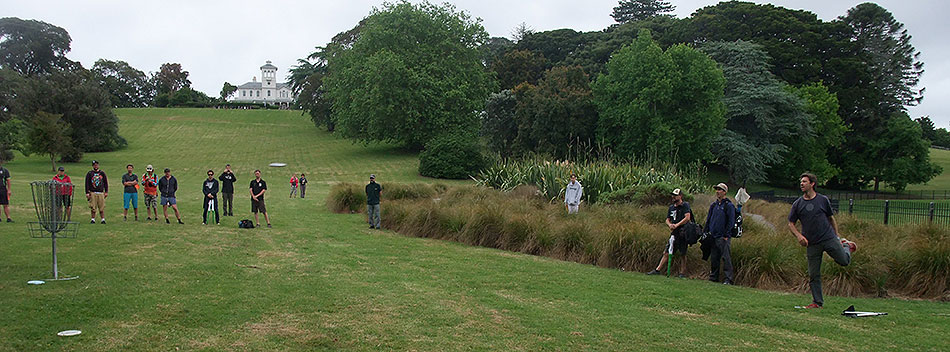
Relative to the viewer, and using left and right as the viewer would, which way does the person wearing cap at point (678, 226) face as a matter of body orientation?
facing the viewer and to the left of the viewer

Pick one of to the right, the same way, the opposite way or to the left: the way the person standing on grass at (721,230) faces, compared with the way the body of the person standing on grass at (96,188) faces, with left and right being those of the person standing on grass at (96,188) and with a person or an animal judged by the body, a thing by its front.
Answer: to the right

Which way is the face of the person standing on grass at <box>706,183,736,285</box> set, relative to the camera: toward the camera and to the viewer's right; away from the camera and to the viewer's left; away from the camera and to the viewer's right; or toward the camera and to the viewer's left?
toward the camera and to the viewer's left

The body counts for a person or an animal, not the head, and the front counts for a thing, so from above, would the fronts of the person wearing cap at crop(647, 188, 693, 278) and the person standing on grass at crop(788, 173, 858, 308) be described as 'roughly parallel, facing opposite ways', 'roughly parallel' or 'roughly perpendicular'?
roughly parallel

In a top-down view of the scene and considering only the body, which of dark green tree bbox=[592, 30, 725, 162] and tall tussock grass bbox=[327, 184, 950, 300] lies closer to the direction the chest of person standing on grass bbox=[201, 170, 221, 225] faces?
the tall tussock grass

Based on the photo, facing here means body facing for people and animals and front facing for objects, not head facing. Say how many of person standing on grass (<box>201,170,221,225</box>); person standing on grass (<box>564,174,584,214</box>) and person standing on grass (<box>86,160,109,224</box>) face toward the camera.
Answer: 3

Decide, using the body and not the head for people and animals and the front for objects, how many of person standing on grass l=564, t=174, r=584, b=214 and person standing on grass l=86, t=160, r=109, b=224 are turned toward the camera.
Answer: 2

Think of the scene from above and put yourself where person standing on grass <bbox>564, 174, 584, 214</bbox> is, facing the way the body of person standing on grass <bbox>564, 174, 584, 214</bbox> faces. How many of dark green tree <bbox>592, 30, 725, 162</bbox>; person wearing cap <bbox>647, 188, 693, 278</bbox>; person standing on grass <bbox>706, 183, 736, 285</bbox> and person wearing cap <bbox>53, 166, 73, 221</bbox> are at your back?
1

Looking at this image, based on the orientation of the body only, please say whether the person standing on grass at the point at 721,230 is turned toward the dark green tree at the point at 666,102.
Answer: no

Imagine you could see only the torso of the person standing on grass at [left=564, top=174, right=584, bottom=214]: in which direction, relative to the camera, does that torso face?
toward the camera

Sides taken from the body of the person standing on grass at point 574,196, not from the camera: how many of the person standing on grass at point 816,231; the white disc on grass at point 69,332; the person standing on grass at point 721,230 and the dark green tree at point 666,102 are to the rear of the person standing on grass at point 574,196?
1

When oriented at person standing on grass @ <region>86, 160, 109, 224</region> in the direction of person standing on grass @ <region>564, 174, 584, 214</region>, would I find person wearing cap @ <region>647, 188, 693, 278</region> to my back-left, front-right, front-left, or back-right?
front-right

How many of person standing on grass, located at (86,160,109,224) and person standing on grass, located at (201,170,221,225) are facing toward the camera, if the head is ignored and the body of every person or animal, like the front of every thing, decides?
2

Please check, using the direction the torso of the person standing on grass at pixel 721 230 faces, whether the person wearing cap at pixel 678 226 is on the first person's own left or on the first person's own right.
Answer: on the first person's own right

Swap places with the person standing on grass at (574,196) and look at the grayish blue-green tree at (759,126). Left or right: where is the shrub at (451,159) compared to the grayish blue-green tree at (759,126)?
left

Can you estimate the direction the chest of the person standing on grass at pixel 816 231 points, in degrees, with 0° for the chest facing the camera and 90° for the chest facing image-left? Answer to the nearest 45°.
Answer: approximately 45°

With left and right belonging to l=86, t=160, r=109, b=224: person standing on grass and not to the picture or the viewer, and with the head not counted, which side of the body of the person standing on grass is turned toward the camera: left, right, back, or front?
front

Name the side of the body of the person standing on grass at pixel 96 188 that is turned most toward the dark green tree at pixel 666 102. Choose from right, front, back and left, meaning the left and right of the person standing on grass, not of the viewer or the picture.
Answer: left
